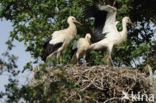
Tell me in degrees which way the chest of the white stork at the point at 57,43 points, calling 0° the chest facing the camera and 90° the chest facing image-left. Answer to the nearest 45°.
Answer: approximately 270°

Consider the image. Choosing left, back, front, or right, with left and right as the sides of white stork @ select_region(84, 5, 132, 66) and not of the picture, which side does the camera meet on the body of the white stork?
right

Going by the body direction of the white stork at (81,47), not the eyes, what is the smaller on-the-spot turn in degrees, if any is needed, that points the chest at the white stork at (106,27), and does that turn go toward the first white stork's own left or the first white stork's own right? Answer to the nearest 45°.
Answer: approximately 90° to the first white stork's own left

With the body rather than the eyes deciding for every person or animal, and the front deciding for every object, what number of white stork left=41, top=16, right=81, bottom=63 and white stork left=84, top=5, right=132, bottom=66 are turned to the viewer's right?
2
